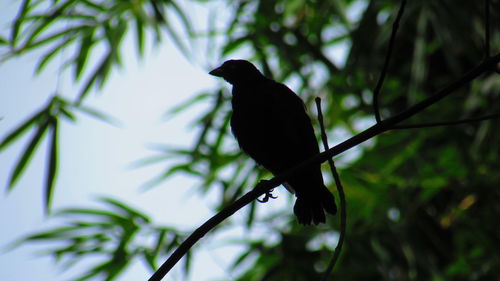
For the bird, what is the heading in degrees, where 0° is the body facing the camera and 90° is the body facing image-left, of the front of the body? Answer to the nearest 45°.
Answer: approximately 45°

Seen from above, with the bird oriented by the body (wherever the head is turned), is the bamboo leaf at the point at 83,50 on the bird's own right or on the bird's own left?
on the bird's own right

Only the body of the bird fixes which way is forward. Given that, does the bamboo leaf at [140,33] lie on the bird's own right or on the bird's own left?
on the bird's own right

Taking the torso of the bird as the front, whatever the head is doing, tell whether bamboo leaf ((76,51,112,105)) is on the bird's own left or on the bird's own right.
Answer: on the bird's own right

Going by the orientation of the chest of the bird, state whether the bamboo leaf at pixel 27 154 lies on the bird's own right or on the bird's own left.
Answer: on the bird's own right
